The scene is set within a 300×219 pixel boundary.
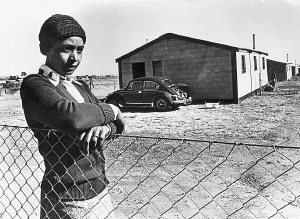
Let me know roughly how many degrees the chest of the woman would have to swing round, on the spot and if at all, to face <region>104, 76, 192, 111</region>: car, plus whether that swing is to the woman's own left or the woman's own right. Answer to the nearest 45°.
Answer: approximately 135° to the woman's own left

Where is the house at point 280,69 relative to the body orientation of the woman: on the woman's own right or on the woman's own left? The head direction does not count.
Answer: on the woman's own left

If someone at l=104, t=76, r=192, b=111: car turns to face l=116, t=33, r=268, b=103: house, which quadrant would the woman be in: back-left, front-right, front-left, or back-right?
back-right

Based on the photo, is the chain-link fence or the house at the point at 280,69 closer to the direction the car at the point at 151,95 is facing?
the house

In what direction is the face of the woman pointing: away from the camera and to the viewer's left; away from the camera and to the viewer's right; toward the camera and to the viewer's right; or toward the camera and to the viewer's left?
toward the camera and to the viewer's right

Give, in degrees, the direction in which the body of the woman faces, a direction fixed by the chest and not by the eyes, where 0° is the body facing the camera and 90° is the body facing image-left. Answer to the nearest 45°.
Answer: approximately 315°
